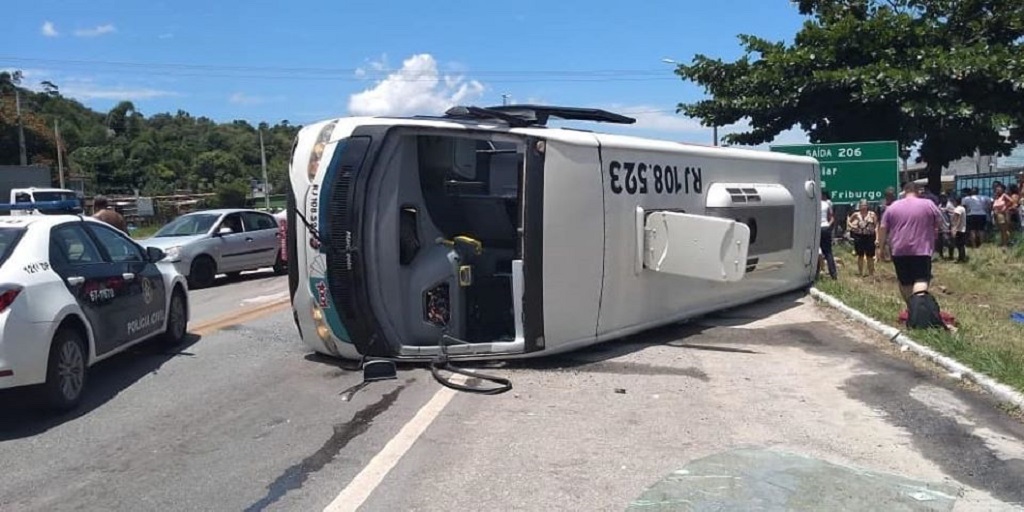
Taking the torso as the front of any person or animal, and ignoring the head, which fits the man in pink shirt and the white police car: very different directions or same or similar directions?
same or similar directions

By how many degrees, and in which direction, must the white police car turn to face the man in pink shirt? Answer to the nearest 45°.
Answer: approximately 45° to its right

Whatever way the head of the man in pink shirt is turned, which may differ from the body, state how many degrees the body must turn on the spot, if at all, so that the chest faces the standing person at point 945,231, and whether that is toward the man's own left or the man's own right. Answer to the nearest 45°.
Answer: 0° — they already face them

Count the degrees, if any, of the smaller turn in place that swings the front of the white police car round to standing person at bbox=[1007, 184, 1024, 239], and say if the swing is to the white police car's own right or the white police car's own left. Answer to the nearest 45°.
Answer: approximately 45° to the white police car's own right

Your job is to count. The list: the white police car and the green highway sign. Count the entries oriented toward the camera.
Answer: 1

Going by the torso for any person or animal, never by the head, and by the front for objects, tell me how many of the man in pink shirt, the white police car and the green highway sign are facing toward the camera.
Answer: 1

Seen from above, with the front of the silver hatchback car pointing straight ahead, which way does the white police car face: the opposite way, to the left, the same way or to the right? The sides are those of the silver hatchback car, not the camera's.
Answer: the opposite way

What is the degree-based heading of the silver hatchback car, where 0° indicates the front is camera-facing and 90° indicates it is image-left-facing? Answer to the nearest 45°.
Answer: approximately 45°

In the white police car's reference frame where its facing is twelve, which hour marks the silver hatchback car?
The silver hatchback car is roughly at 11 o'clock from the white police car.

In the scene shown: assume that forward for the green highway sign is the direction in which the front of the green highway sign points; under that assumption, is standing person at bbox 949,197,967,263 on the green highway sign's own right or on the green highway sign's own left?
on the green highway sign's own left

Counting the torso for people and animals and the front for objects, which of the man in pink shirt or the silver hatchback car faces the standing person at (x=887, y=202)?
the man in pink shirt

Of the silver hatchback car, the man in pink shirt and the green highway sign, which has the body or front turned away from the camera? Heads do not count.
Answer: the man in pink shirt

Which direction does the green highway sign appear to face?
toward the camera

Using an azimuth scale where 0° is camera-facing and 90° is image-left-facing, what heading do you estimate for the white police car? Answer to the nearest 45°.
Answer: approximately 225°
